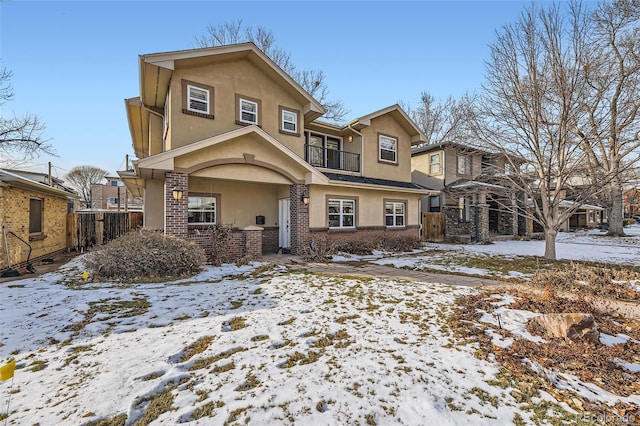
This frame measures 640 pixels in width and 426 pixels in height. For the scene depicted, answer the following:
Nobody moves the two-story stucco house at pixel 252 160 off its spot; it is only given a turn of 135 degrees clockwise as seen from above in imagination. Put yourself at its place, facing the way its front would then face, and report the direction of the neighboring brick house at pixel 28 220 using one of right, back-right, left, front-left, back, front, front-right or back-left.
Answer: front

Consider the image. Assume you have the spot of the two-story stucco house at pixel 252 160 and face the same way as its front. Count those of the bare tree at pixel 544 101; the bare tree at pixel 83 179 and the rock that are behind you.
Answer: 1

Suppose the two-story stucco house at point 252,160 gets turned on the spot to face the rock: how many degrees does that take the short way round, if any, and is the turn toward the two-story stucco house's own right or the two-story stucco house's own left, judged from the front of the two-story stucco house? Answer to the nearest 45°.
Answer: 0° — it already faces it

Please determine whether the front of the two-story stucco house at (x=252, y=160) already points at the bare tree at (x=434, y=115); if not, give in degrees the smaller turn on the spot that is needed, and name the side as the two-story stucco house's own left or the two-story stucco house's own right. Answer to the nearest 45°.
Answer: approximately 90° to the two-story stucco house's own left

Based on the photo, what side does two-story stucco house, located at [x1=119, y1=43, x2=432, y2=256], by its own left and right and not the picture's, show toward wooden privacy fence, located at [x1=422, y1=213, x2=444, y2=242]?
left

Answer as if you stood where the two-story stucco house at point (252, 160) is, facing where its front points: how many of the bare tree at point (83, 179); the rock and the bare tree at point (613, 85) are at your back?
1

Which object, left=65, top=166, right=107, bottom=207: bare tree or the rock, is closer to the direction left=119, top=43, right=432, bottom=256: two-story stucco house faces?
the rock

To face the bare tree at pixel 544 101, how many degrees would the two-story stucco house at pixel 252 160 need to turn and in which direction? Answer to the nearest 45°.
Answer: approximately 45° to its left

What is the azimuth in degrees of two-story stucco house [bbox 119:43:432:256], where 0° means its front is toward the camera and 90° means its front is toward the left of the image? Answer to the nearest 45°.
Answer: approximately 315°

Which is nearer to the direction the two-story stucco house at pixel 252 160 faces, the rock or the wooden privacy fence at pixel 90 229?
the rock

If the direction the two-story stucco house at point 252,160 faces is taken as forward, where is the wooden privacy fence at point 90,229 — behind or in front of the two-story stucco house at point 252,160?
behind
